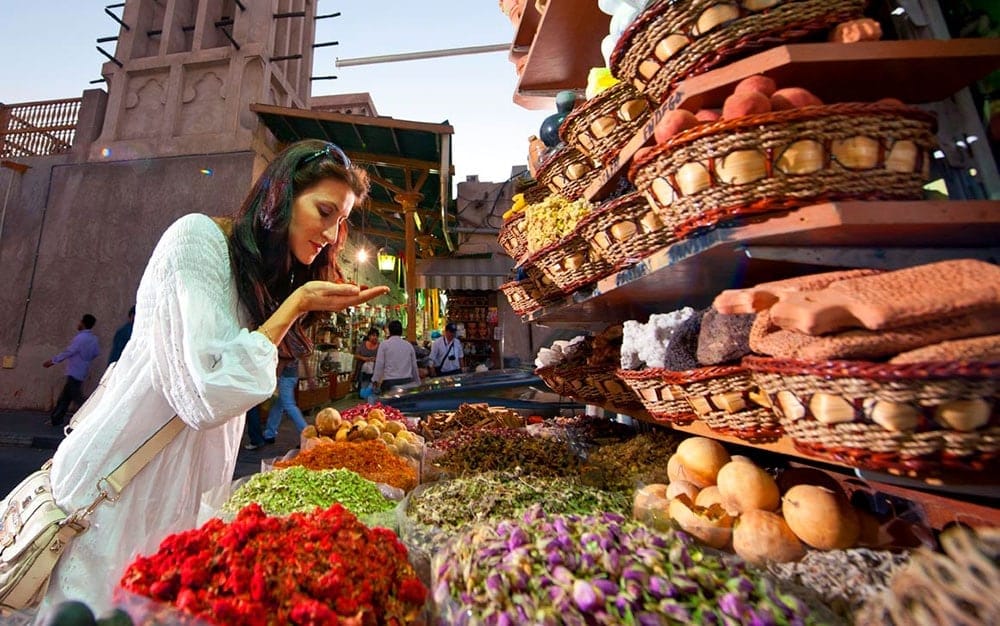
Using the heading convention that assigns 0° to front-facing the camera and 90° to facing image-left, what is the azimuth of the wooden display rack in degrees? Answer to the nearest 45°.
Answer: approximately 45°

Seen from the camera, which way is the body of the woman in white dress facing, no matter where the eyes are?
to the viewer's right

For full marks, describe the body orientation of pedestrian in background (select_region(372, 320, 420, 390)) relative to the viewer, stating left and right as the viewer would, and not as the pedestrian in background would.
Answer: facing away from the viewer

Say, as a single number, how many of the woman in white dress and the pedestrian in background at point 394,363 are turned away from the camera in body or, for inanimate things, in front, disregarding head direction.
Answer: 1

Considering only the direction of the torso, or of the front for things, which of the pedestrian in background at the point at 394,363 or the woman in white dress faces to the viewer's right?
the woman in white dress

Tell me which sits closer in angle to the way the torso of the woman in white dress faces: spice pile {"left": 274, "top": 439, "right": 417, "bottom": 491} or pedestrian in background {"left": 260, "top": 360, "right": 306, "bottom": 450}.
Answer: the spice pile
